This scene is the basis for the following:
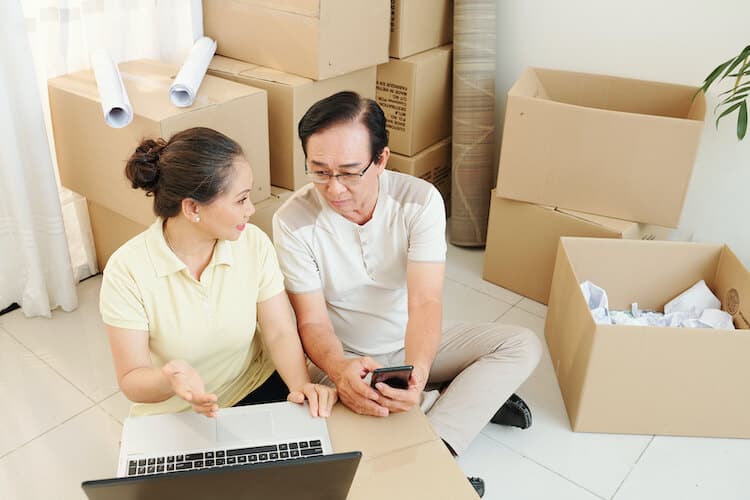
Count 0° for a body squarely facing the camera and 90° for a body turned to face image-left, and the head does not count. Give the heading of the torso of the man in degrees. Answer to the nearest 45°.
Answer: approximately 0°

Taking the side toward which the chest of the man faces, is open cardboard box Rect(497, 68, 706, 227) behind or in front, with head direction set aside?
behind

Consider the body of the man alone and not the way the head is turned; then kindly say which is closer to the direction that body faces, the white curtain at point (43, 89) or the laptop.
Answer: the laptop

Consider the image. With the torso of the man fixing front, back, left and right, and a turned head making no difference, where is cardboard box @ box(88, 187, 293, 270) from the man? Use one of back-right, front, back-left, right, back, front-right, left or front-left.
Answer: back-right

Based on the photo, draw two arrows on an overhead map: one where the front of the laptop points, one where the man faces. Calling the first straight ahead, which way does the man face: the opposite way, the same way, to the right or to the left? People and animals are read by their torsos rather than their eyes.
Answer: the opposite way

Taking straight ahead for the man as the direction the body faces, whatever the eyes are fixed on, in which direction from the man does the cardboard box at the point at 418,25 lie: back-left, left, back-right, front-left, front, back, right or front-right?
back

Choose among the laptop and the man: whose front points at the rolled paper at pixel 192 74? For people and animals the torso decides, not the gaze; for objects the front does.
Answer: the laptop

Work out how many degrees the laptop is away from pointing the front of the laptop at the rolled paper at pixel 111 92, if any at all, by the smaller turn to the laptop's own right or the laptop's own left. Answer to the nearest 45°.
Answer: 0° — it already faces it

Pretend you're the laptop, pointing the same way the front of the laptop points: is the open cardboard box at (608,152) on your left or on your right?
on your right

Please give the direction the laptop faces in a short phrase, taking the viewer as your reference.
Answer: facing away from the viewer

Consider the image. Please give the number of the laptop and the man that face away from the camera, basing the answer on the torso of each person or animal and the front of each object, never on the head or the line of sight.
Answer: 1

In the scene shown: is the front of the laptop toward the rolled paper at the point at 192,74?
yes

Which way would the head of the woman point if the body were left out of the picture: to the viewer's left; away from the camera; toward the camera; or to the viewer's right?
to the viewer's right
